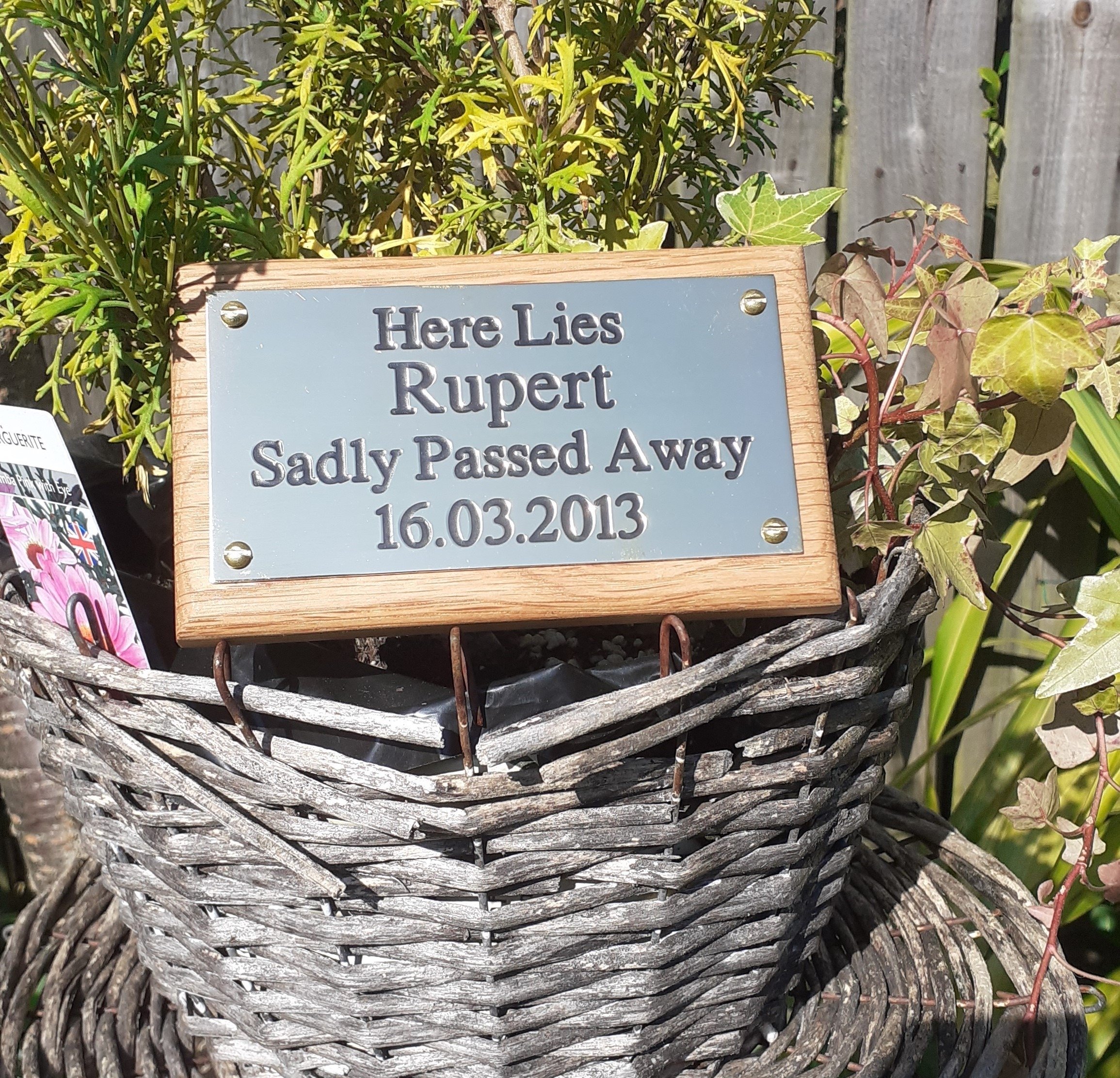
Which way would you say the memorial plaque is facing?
toward the camera
